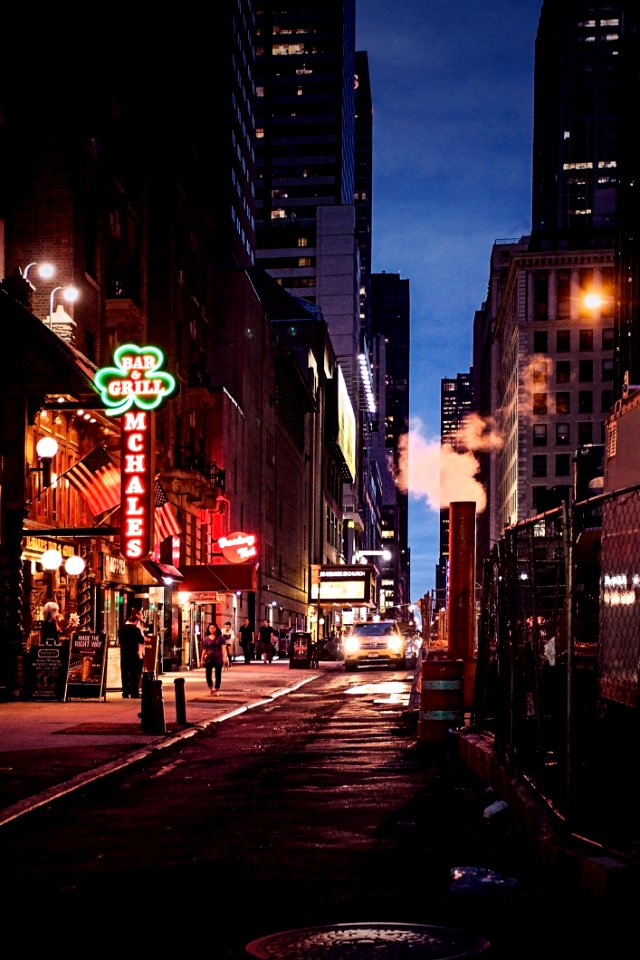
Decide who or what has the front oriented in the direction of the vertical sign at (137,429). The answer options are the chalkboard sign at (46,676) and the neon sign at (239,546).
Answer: the neon sign

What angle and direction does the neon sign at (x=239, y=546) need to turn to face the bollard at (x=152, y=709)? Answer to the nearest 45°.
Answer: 0° — it already faces it

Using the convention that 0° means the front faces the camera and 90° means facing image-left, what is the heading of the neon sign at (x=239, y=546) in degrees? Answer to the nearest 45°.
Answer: approximately 0°

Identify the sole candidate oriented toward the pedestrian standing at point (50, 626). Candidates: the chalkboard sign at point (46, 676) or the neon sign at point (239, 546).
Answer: the neon sign

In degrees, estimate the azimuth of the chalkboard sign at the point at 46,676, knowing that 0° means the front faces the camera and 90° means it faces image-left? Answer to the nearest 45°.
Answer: approximately 0°
